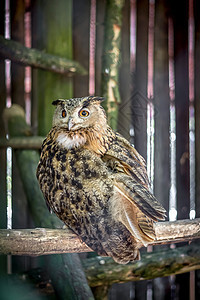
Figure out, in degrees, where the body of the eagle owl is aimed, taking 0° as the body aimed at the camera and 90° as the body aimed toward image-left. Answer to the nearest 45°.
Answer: approximately 45°
